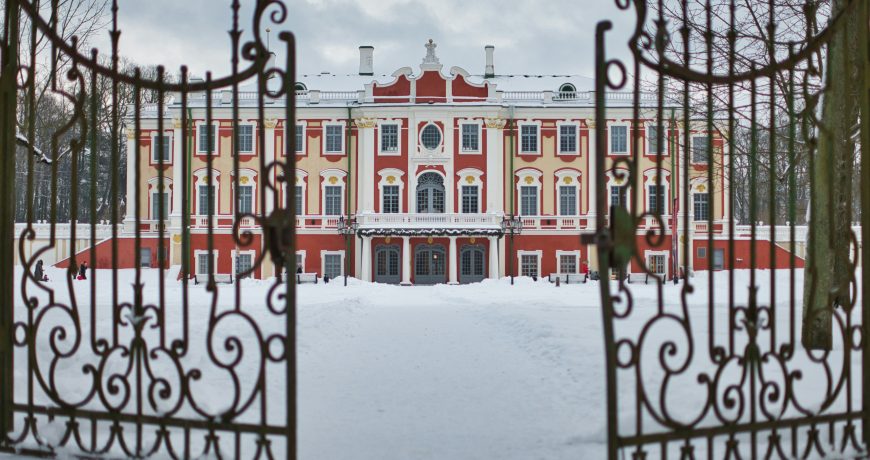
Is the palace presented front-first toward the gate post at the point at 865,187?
yes

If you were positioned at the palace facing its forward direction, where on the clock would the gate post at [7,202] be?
The gate post is roughly at 12 o'clock from the palace.

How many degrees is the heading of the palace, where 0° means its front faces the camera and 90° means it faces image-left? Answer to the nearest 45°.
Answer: approximately 0°

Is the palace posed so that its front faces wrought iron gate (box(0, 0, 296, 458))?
yes

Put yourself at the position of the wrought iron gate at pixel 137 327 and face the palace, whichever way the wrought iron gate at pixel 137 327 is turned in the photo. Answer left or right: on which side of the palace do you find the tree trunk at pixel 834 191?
right

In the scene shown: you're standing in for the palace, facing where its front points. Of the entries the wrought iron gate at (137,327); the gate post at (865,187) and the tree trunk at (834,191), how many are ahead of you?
3

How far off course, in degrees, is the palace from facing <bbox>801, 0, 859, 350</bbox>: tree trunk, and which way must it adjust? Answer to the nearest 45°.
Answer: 0° — it already faces it
